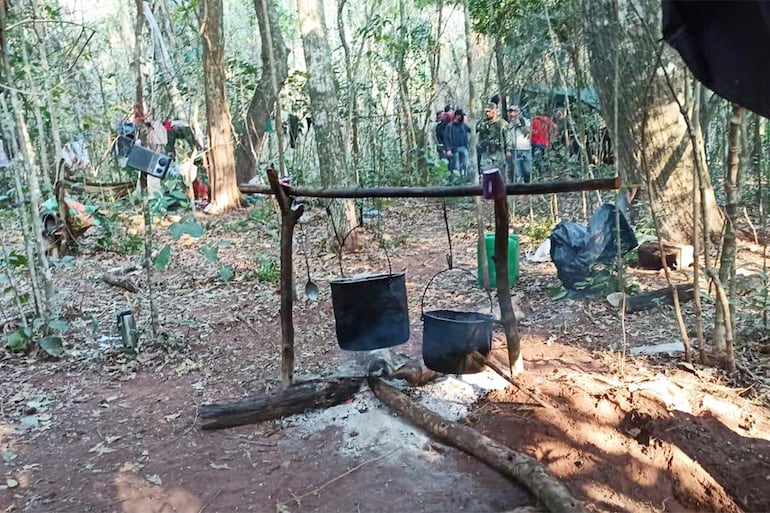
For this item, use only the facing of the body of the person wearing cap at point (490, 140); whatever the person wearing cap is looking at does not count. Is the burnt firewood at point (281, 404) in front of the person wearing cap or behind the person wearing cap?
in front

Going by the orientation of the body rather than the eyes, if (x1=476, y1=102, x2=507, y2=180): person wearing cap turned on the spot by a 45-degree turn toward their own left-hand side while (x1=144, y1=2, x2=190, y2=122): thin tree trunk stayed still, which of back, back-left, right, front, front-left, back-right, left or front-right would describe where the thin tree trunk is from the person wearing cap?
right

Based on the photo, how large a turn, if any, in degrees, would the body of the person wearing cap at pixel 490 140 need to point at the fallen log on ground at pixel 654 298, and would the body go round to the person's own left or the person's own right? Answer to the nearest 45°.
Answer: approximately 45° to the person's own left

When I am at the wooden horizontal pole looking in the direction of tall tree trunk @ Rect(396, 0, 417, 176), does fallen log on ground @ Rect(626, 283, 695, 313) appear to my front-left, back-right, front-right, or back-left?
front-right

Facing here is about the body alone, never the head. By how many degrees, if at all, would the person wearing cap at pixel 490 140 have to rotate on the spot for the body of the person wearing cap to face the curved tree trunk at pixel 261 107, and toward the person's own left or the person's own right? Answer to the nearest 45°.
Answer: approximately 45° to the person's own right

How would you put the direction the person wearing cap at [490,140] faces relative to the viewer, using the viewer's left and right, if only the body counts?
facing the viewer and to the left of the viewer

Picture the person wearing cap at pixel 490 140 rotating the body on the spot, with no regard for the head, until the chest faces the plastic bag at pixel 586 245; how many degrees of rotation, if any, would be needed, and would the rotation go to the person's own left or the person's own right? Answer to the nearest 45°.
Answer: approximately 45° to the person's own left

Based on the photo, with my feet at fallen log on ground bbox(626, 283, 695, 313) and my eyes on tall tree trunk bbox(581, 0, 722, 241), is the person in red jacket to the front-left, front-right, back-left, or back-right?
front-left

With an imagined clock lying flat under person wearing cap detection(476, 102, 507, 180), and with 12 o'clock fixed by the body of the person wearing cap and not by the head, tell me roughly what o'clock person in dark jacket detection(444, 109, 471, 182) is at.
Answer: The person in dark jacket is roughly at 4 o'clock from the person wearing cap.

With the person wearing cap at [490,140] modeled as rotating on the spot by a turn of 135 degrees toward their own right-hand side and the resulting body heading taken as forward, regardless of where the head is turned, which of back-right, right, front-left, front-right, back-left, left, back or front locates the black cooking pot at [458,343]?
back

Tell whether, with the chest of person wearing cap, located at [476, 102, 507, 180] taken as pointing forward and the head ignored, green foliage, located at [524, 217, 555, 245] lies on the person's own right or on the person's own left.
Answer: on the person's own left

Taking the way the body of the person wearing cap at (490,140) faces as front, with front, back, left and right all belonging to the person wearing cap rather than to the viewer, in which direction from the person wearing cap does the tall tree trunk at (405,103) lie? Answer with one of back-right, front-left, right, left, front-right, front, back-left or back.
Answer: right

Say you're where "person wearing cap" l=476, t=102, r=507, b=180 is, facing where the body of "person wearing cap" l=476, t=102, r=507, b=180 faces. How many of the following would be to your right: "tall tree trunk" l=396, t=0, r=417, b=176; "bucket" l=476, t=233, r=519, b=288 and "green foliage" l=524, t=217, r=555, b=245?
1

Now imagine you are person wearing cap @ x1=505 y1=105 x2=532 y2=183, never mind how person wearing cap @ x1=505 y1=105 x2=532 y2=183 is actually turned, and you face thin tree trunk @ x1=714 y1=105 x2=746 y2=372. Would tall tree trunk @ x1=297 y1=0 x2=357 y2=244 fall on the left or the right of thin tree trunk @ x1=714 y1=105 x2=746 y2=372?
right

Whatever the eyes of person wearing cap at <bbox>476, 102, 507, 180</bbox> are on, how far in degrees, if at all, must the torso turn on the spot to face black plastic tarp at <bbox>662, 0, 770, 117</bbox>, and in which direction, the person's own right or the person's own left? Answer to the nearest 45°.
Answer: approximately 45° to the person's own left

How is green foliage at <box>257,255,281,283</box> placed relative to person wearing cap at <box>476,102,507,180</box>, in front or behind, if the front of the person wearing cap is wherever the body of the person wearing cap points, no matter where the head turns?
in front
